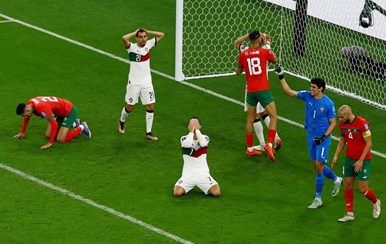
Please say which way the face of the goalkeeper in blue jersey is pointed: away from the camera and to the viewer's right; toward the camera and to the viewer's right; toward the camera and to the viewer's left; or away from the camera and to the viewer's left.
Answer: toward the camera and to the viewer's left

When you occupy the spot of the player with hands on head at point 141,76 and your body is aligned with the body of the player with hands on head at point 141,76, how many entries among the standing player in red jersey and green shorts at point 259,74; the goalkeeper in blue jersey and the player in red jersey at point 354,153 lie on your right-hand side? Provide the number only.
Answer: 0

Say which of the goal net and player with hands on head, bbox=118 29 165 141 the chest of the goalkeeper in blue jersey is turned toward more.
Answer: the player with hands on head

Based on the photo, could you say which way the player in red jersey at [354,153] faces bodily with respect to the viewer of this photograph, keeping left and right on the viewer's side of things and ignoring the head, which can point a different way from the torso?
facing the viewer and to the left of the viewer

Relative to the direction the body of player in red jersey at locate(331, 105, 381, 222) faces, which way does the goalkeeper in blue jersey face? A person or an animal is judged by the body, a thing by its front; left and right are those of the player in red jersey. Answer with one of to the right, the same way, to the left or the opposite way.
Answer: the same way

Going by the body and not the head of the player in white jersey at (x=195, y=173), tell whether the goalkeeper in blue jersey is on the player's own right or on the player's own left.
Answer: on the player's own left

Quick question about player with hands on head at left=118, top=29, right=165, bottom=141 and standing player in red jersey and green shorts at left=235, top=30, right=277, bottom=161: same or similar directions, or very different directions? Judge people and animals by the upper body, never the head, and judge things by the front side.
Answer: very different directions

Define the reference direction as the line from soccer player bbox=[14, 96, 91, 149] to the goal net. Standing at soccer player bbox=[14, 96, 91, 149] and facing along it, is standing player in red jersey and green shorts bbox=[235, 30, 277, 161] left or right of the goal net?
right

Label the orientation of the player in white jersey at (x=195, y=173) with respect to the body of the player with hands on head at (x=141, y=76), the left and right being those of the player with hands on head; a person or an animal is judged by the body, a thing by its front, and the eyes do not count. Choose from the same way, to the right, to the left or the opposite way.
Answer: the same way

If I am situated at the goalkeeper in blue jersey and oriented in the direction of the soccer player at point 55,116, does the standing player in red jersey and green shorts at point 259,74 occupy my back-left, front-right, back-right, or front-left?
front-right

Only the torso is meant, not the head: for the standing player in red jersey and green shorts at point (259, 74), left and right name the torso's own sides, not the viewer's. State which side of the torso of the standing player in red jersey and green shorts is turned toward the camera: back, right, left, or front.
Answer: back

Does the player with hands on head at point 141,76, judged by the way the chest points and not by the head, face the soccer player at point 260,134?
no

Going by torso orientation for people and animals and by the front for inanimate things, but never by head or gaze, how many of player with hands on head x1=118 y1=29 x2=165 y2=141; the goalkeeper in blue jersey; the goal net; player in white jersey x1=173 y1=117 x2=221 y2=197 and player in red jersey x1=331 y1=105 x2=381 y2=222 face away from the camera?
0

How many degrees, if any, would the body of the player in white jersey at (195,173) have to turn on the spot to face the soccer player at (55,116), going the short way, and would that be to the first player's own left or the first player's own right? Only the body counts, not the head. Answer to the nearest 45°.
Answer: approximately 135° to the first player's own right

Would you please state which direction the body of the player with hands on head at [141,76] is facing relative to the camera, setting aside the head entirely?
toward the camera

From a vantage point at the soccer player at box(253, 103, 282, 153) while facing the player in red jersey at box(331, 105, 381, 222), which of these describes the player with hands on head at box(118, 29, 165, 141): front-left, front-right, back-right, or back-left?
back-right

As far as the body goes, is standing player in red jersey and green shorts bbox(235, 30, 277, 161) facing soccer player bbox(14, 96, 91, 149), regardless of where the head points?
no

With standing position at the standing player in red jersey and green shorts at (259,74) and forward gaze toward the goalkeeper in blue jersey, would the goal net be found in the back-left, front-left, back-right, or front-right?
back-left
